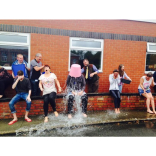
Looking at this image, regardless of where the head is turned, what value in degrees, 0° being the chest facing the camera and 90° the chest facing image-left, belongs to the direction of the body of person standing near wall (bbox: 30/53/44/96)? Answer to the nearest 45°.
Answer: approximately 315°

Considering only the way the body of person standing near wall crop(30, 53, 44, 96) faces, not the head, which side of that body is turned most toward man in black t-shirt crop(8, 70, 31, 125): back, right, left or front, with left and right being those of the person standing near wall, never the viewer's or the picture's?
right

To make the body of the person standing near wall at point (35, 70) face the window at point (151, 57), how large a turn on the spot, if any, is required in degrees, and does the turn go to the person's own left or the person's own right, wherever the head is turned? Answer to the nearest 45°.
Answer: approximately 45° to the person's own left

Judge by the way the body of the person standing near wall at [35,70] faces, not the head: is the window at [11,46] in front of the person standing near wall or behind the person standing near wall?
behind

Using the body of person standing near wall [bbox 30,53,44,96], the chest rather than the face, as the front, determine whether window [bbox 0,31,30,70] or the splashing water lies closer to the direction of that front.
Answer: the splashing water
